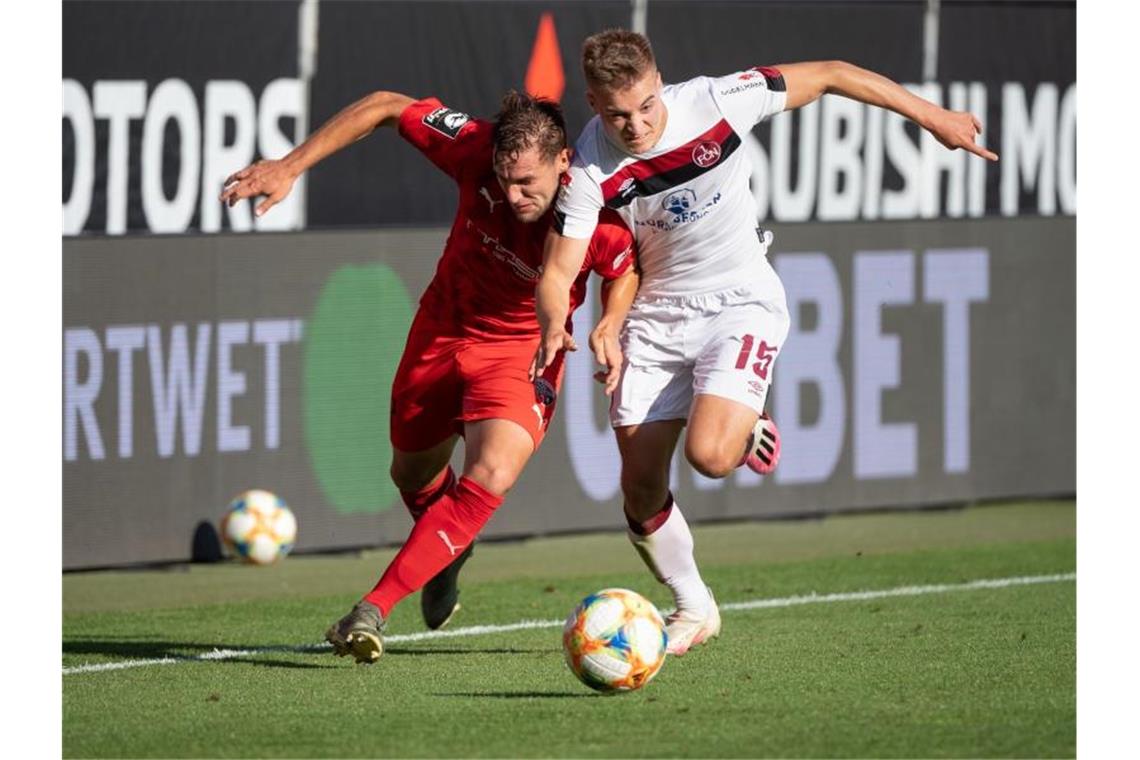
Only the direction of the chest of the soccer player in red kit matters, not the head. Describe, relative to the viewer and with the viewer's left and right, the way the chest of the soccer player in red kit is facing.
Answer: facing the viewer

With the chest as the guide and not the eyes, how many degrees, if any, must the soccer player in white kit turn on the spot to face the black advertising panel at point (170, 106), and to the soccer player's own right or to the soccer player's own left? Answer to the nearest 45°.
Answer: approximately 135° to the soccer player's own right

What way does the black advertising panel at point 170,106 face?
toward the camera

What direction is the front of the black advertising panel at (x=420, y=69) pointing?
toward the camera

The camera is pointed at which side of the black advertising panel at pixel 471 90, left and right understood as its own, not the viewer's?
front

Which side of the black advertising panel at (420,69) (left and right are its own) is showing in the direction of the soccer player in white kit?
front

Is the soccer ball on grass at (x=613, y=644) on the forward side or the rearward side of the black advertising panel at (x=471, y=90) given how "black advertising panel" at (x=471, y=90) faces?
on the forward side

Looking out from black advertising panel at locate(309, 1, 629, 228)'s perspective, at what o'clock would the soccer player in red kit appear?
The soccer player in red kit is roughly at 12 o'clock from the black advertising panel.
